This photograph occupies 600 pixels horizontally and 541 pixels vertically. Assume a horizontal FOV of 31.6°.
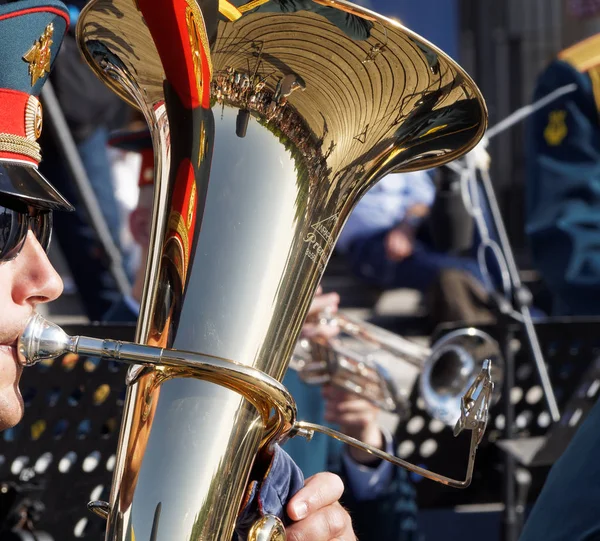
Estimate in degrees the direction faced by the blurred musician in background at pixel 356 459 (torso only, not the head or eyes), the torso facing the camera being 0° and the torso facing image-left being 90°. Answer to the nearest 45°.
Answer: approximately 315°

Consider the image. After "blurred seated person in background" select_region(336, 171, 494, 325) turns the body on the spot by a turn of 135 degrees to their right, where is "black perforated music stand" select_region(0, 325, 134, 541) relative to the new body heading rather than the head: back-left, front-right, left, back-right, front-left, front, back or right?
front-left

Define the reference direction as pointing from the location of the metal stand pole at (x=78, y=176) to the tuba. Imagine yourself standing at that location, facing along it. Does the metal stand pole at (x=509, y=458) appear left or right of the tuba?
left

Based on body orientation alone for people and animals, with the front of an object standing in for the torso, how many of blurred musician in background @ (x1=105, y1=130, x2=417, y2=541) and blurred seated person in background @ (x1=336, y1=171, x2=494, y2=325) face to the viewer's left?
0
